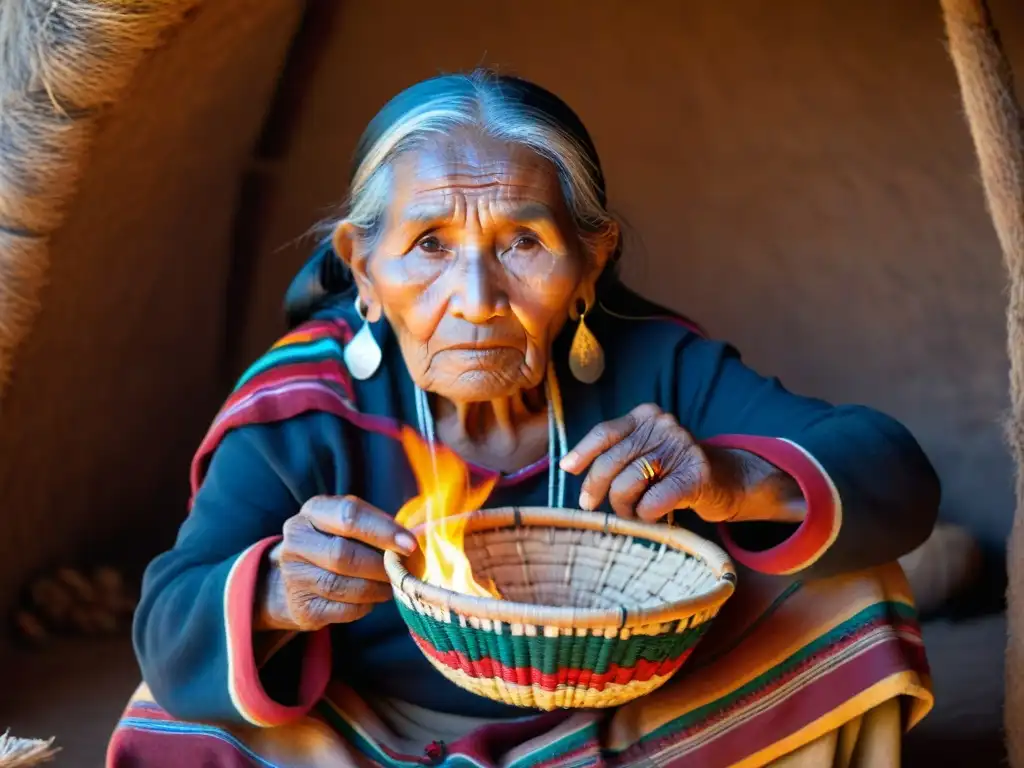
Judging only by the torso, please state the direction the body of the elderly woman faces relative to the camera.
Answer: toward the camera
